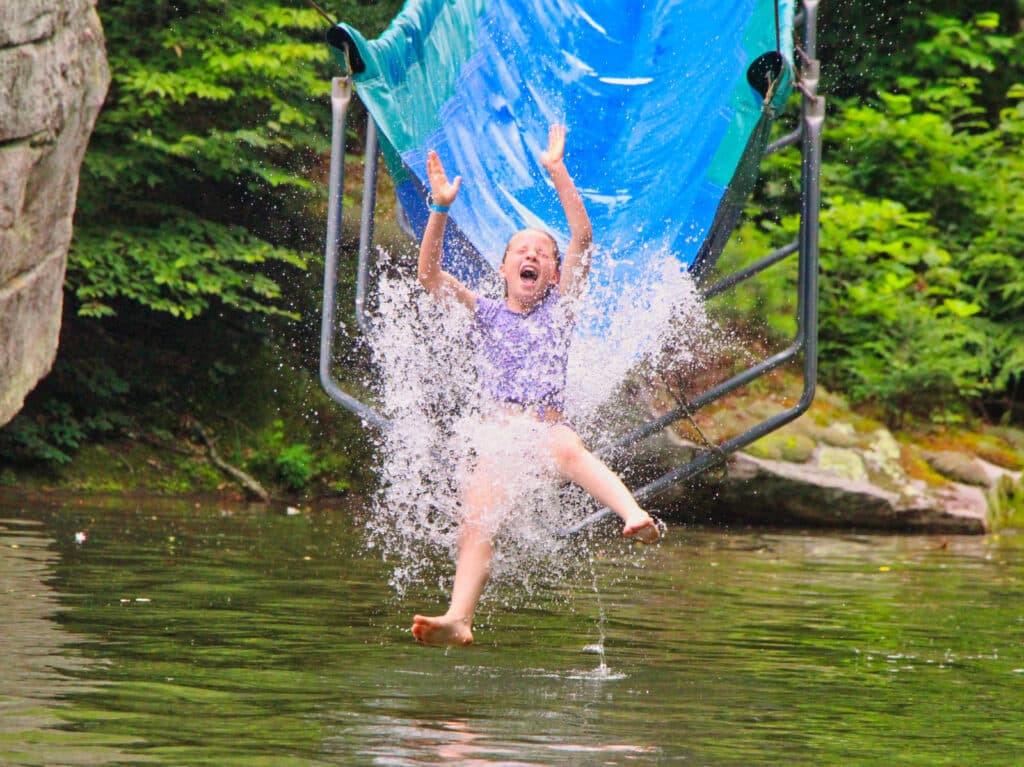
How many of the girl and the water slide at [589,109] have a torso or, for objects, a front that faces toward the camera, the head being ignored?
2

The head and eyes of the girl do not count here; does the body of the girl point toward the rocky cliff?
no

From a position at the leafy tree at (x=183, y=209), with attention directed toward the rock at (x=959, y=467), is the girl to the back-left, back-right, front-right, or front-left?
front-right

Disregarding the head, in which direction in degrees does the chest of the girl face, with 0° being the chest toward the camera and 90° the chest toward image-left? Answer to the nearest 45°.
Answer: approximately 0°

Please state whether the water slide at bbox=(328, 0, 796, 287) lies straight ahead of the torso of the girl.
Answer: no

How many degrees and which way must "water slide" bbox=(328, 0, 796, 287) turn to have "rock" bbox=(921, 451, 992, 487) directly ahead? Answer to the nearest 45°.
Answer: approximately 135° to its left

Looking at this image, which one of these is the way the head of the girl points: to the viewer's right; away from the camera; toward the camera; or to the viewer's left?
toward the camera

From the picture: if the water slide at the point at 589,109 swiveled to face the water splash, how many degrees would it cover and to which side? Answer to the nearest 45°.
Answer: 0° — it already faces it

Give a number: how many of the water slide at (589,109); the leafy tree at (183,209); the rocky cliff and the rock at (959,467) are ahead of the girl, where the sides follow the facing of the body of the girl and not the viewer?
0

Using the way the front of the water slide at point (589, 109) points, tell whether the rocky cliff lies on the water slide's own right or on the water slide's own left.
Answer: on the water slide's own right

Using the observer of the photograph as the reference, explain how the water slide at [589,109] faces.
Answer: facing the viewer

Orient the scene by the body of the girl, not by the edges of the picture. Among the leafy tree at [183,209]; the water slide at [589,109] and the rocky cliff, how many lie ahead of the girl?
0

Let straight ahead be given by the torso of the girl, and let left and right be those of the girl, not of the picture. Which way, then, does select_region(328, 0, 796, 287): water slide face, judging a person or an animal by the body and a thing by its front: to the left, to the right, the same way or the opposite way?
the same way

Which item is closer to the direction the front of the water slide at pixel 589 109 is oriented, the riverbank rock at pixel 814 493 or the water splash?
the water splash

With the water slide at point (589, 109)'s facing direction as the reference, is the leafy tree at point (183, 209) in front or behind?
behind
